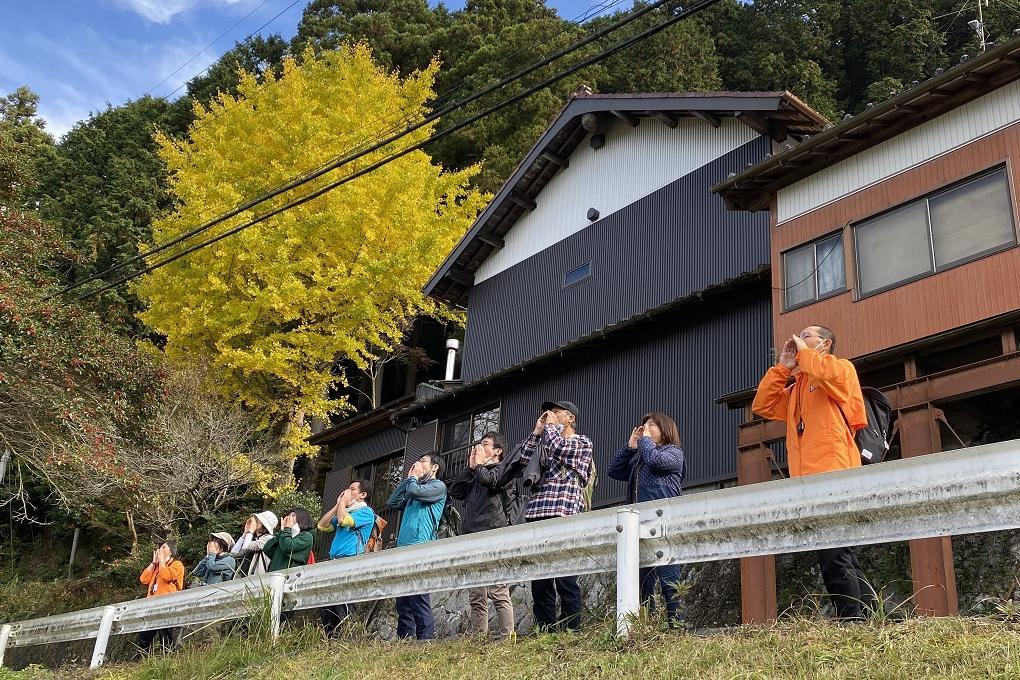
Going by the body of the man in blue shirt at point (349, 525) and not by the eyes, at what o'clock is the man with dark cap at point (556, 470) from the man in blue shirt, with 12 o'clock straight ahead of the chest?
The man with dark cap is roughly at 9 o'clock from the man in blue shirt.

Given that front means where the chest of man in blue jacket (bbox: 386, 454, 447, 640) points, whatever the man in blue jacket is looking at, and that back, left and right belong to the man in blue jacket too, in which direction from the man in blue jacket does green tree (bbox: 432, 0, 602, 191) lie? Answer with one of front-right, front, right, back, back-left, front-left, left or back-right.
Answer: back-right

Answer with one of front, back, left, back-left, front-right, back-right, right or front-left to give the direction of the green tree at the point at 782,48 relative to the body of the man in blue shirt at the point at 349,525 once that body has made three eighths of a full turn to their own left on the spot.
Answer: front-left

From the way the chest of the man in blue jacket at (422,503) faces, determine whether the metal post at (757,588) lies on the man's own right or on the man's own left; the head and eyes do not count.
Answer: on the man's own left

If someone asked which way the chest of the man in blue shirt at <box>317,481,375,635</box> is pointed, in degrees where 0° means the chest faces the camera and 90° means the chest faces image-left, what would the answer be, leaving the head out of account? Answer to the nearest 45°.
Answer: approximately 45°

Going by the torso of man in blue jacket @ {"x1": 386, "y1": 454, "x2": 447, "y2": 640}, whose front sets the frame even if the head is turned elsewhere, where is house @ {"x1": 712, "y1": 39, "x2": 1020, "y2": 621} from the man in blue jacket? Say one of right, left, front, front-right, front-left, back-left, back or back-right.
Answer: back-left

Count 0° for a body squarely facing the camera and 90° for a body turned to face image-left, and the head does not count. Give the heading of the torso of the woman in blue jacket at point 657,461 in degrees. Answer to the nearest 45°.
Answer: approximately 45°

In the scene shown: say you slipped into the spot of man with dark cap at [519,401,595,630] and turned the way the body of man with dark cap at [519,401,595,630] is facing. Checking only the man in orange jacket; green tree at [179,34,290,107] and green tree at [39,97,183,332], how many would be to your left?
1

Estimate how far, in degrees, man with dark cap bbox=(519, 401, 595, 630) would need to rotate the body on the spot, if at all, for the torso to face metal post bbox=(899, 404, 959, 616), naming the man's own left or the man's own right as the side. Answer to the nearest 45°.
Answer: approximately 135° to the man's own left

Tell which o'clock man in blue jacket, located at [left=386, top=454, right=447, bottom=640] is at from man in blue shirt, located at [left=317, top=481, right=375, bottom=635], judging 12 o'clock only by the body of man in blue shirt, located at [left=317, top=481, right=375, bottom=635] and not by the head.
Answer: man in blue jacket, located at [left=386, top=454, right=447, bottom=640] is roughly at 9 o'clock from man in blue shirt, located at [left=317, top=481, right=375, bottom=635].

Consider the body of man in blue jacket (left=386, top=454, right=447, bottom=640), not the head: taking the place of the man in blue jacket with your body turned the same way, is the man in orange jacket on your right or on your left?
on your left

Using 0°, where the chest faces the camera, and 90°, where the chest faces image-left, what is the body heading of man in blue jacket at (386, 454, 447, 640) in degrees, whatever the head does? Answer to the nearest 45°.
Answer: approximately 45°

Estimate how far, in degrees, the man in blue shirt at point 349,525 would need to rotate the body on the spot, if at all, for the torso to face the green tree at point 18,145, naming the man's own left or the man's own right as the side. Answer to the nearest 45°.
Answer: approximately 90° to the man's own right
